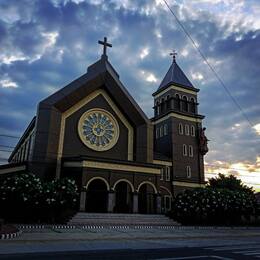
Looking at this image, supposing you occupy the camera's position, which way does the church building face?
facing the viewer and to the right of the viewer

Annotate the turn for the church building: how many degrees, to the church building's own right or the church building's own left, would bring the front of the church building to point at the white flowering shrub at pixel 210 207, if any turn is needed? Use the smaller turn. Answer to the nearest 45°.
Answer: approximately 45° to the church building's own left

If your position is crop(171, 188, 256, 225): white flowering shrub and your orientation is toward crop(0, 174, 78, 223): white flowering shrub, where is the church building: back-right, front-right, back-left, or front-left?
front-right

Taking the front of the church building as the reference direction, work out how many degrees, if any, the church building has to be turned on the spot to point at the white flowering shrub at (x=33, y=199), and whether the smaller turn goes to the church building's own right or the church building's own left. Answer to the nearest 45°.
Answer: approximately 90° to the church building's own right

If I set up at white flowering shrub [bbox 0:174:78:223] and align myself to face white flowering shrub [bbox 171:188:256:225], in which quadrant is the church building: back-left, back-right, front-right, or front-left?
front-left
